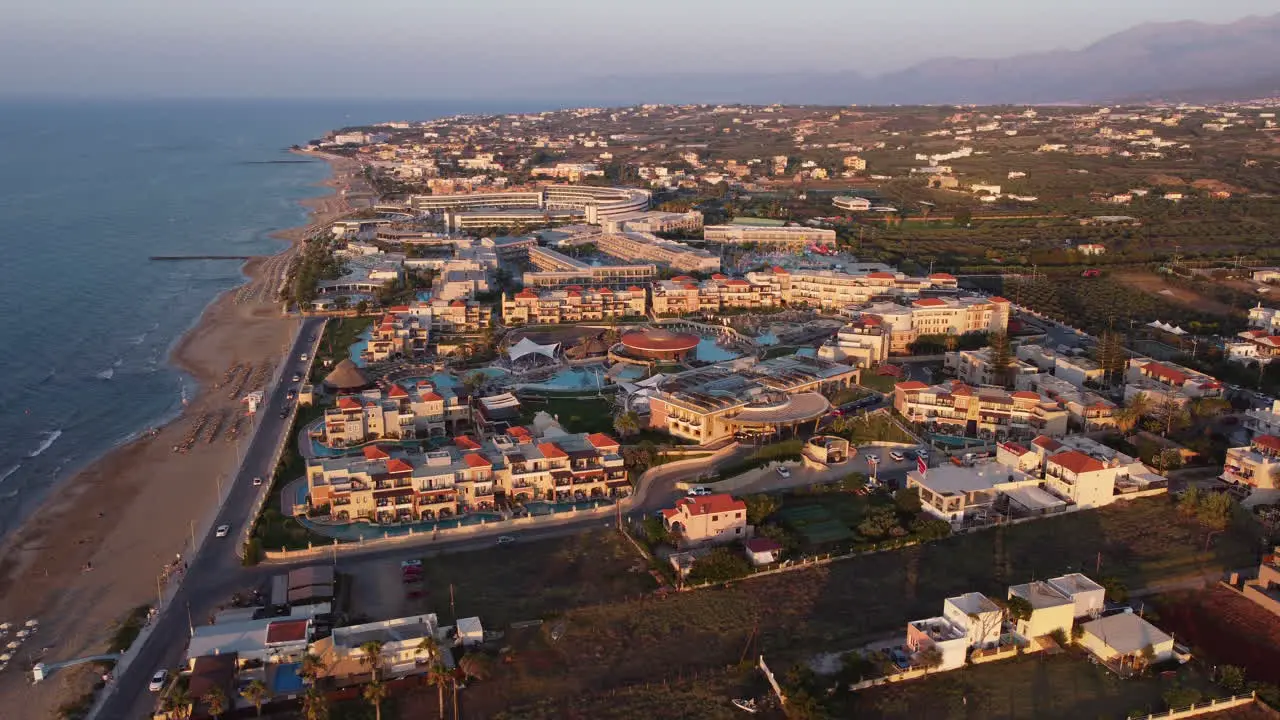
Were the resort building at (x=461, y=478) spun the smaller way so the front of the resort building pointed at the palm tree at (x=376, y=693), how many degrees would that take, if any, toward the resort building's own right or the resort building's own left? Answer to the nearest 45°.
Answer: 0° — it already faces it

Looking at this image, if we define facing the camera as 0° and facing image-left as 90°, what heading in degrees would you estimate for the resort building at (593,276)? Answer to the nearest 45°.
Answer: approximately 0°

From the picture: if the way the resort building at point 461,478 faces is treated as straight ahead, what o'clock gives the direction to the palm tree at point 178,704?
The palm tree is roughly at 1 o'clock from the resort building.

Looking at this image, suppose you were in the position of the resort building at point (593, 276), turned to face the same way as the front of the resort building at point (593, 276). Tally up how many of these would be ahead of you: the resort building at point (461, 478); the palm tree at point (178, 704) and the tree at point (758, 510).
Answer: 3

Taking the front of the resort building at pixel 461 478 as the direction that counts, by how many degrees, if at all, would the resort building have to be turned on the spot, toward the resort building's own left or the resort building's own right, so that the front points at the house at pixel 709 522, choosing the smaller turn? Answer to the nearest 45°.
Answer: approximately 45° to the resort building's own left

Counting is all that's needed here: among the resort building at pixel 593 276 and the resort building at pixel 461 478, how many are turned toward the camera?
2

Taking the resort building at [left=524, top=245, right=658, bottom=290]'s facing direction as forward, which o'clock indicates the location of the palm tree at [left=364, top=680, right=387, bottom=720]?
The palm tree is roughly at 12 o'clock from the resort building.

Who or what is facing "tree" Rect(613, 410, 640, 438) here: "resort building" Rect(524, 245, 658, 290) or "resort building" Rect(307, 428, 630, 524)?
"resort building" Rect(524, 245, 658, 290)

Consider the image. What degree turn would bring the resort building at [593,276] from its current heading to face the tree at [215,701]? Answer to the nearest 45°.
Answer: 0° — it already faces it

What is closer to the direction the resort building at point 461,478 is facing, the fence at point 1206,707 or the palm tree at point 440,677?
the palm tree

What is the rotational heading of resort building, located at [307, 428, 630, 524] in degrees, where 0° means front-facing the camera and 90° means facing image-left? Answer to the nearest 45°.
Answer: approximately 0°
